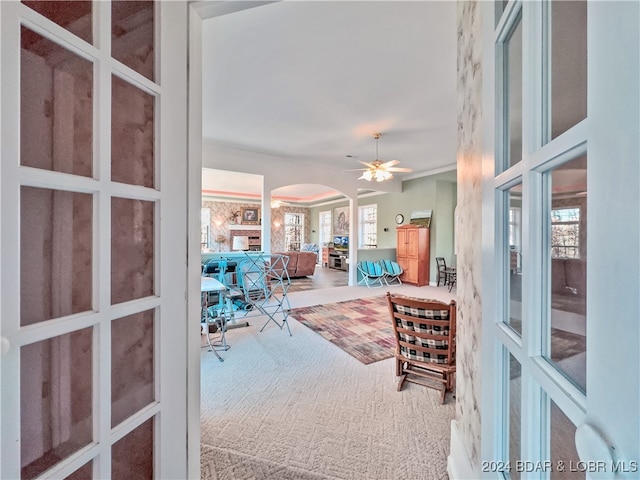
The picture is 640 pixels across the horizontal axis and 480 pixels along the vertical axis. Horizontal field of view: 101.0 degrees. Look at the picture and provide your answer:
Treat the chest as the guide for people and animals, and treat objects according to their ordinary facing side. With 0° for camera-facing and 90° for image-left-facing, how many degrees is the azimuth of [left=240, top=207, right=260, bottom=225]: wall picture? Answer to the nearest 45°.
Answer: approximately 0°

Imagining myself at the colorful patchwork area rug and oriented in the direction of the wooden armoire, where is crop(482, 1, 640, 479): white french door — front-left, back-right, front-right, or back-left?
back-right

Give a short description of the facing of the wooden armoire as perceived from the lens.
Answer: facing the viewer and to the left of the viewer

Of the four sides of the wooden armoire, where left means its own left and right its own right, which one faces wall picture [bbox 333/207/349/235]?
right

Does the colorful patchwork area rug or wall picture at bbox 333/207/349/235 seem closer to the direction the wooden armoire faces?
the colorful patchwork area rug

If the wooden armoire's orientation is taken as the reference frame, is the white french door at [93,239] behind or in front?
in front

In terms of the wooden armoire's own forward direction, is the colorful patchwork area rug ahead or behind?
ahead

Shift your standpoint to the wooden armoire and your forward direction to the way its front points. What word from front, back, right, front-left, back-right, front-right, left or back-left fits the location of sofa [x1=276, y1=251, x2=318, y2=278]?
front-right

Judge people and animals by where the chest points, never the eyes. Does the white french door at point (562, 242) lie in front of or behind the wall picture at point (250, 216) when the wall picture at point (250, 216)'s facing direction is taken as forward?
in front

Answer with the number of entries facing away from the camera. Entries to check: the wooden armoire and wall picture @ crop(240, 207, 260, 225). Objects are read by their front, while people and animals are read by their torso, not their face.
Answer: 0

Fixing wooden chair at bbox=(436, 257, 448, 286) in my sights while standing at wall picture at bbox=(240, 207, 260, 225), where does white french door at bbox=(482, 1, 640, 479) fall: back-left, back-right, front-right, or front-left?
front-right

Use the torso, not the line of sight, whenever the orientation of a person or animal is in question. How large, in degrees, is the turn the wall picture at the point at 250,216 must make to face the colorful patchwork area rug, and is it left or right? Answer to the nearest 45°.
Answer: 0° — it already faces it

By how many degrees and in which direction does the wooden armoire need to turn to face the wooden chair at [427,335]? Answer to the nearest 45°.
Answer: approximately 45° to its left

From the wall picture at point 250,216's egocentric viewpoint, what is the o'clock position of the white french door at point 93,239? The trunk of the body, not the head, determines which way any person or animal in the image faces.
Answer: The white french door is roughly at 12 o'clock from the wall picture.

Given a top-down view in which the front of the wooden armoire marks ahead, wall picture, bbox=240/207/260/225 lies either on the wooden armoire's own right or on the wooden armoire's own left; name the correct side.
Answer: on the wooden armoire's own right
